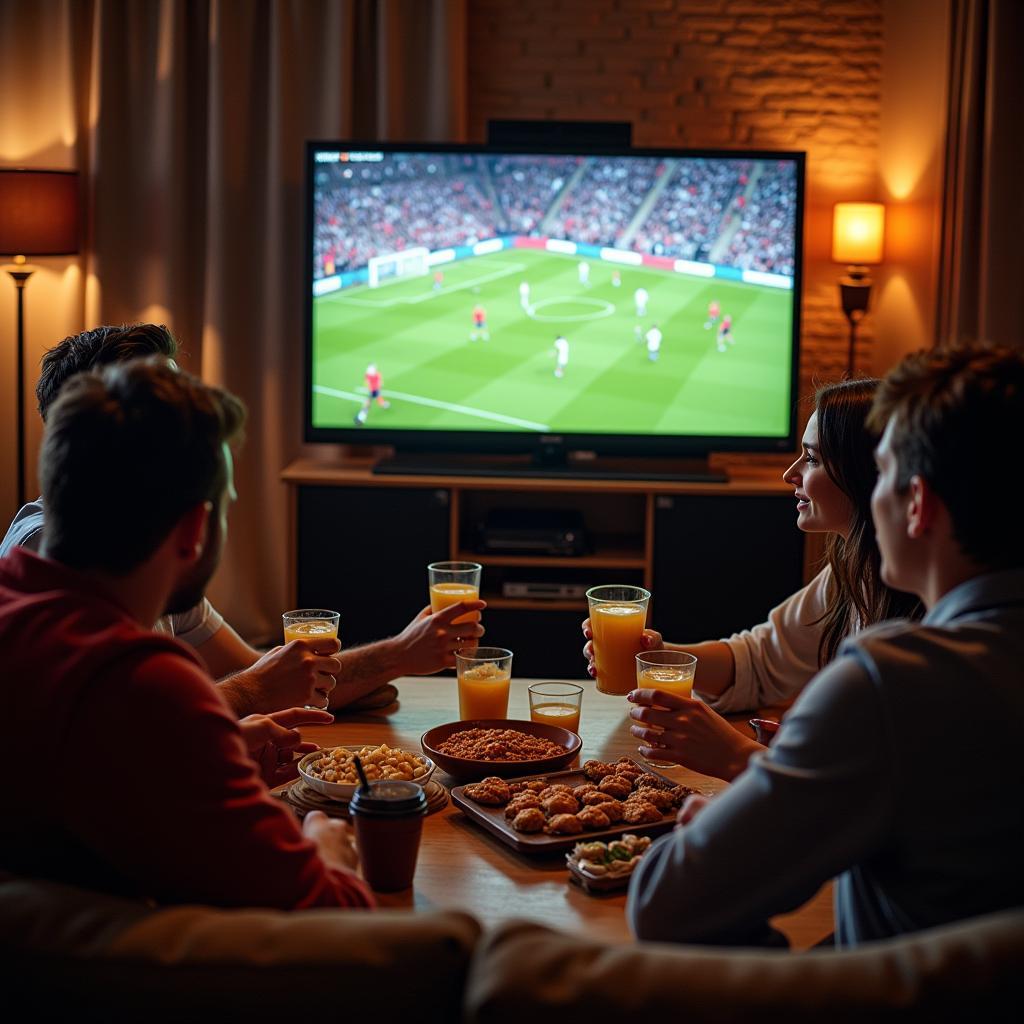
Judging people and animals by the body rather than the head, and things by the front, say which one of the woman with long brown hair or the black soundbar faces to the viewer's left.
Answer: the woman with long brown hair

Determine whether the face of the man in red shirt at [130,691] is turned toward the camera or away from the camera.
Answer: away from the camera

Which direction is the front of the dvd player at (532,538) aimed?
toward the camera

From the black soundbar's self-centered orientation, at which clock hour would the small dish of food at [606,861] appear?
The small dish of food is roughly at 12 o'clock from the black soundbar.

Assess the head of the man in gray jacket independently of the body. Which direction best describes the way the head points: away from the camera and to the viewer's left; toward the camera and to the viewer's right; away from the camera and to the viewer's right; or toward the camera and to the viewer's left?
away from the camera and to the viewer's left

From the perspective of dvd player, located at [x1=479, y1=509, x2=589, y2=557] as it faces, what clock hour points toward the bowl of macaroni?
The bowl of macaroni is roughly at 12 o'clock from the dvd player.

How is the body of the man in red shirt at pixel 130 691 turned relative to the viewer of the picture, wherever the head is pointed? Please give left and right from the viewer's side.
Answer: facing away from the viewer and to the right of the viewer

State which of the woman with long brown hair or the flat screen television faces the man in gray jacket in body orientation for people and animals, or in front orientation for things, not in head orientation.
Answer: the flat screen television

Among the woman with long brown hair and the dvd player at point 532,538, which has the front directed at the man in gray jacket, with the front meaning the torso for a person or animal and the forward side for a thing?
the dvd player

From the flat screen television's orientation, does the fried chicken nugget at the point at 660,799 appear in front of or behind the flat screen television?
in front

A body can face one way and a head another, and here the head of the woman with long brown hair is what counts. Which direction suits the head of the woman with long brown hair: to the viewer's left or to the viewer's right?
to the viewer's left

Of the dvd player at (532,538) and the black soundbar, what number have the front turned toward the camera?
2

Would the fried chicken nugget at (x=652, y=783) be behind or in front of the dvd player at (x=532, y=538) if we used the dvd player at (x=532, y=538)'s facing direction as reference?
in front

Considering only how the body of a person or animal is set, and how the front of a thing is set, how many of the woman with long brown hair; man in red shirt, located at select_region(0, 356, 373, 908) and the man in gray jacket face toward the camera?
0

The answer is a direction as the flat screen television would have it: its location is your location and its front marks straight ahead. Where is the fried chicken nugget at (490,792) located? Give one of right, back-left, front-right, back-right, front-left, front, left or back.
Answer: front

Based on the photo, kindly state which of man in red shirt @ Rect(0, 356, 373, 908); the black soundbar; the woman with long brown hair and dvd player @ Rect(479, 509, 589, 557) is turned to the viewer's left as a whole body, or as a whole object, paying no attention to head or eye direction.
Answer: the woman with long brown hair

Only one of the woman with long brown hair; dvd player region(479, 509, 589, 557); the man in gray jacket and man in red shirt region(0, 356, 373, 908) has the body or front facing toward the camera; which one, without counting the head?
the dvd player
